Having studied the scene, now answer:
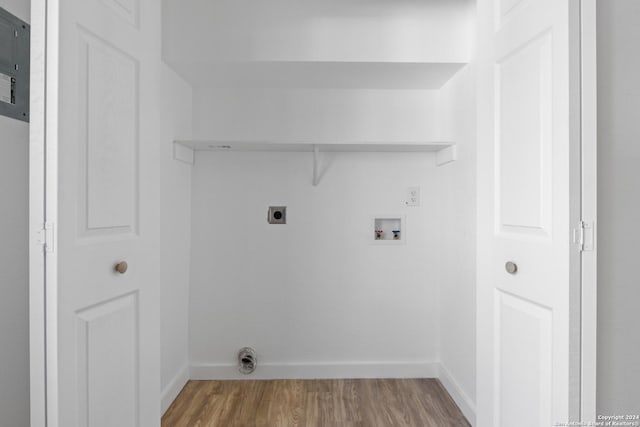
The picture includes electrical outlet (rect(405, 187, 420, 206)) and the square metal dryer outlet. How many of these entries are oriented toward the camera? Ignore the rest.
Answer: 2

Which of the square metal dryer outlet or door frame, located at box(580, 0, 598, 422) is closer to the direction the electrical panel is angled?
the door frame

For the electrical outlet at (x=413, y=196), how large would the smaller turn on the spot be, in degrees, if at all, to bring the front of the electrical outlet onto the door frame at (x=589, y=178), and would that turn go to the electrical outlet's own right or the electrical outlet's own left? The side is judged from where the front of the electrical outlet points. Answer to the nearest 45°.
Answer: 0° — it already faces it

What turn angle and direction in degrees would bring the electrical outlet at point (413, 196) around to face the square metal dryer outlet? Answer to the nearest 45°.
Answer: approximately 90° to its right

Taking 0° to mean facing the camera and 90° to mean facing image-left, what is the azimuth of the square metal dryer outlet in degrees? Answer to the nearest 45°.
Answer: approximately 0°
